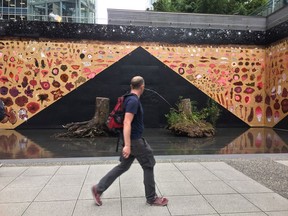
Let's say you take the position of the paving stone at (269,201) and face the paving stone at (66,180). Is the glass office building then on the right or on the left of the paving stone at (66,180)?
right

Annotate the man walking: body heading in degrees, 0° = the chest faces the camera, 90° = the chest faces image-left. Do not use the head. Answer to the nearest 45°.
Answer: approximately 270°

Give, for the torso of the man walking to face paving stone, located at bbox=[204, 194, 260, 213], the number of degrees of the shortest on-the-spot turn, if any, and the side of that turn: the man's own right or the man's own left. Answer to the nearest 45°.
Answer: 0° — they already face it

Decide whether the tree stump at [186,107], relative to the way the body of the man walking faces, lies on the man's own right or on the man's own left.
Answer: on the man's own left

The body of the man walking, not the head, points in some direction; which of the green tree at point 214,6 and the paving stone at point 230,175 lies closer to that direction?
the paving stone

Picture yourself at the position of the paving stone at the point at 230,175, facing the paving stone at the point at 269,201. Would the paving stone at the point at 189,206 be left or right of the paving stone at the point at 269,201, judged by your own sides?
right

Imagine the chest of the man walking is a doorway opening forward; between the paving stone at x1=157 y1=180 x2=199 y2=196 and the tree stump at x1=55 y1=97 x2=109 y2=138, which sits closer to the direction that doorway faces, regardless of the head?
the paving stone

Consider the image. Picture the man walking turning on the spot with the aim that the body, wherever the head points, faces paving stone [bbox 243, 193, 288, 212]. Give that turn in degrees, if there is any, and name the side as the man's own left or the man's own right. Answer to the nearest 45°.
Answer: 0° — they already face it

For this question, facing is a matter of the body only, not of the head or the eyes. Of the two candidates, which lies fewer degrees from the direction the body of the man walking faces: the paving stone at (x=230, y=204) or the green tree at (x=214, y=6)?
the paving stone

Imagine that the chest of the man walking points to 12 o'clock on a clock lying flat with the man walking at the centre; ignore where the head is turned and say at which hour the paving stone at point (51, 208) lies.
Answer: The paving stone is roughly at 6 o'clock from the man walking.

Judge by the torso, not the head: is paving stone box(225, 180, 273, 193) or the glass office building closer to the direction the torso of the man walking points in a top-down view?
the paving stone

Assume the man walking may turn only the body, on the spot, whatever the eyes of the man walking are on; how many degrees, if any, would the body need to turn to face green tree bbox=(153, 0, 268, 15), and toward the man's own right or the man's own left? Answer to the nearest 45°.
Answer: approximately 90° to the man's own left

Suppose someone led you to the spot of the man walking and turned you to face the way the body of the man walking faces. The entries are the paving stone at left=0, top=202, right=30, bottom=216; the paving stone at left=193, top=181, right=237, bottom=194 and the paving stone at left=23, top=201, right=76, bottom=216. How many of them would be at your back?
2

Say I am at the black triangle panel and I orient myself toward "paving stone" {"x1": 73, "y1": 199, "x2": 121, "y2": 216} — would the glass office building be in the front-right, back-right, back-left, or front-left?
back-right

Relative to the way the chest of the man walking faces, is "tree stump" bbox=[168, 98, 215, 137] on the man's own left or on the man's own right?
on the man's own left
